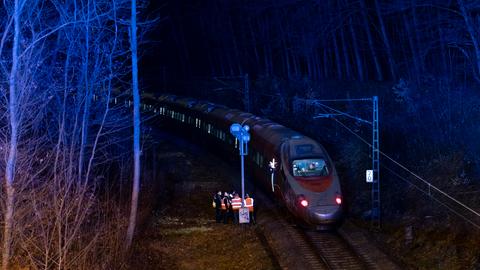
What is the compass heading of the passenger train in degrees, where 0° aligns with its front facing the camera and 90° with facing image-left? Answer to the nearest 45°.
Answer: approximately 315°

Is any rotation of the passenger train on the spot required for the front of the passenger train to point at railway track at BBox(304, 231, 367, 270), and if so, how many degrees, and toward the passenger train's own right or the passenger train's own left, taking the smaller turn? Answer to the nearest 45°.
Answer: approximately 45° to the passenger train's own right

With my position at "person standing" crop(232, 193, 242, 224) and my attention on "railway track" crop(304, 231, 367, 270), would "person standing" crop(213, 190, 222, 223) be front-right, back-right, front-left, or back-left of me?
back-right
